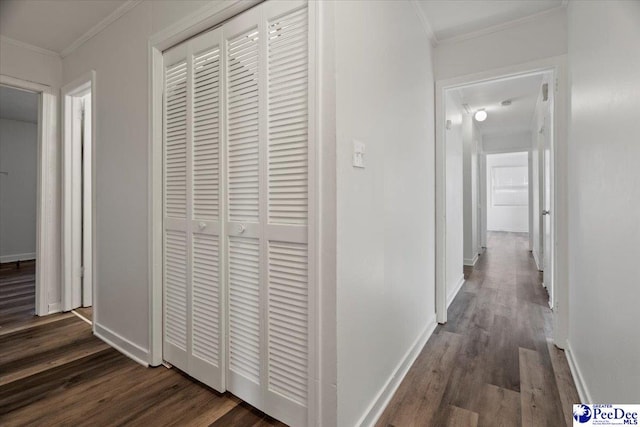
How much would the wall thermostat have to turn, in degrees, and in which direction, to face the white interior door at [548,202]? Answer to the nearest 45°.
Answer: approximately 90° to its left

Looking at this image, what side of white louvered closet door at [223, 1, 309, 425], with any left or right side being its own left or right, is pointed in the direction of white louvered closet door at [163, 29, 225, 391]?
right

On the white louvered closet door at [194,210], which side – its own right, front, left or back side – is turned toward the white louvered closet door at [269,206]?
left

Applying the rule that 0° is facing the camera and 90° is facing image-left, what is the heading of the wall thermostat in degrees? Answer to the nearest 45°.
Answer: approximately 315°

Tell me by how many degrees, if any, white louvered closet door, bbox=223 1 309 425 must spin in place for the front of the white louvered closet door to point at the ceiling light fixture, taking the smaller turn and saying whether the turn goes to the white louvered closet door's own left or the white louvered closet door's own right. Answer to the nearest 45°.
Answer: approximately 180°

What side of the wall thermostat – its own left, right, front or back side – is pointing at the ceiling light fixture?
left
